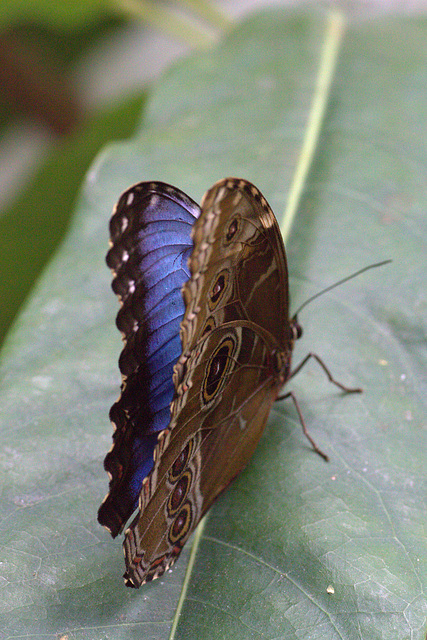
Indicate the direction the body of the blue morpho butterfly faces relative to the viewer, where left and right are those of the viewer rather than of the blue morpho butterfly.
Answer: facing away from the viewer and to the right of the viewer

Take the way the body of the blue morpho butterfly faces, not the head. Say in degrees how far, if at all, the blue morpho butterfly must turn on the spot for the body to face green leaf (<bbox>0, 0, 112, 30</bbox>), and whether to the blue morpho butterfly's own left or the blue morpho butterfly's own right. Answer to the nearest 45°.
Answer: approximately 45° to the blue morpho butterfly's own left

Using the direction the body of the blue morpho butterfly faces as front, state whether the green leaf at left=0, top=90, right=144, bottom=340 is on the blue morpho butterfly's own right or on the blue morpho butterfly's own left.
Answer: on the blue morpho butterfly's own left
